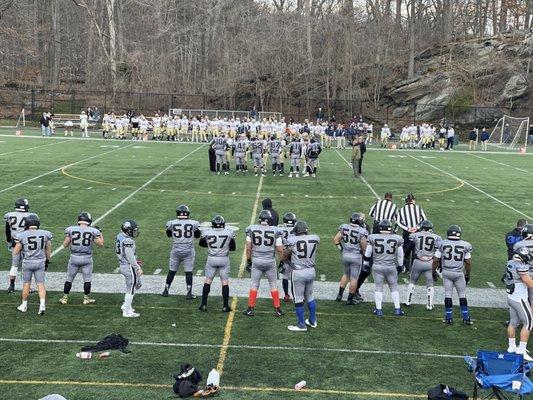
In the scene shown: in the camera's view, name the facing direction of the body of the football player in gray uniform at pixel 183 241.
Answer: away from the camera

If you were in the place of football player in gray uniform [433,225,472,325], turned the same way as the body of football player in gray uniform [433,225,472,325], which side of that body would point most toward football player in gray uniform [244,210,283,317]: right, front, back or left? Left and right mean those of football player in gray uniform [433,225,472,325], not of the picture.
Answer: left

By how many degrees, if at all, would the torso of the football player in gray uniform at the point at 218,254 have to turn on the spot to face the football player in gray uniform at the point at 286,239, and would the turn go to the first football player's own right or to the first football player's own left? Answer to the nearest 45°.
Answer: approximately 45° to the first football player's own right

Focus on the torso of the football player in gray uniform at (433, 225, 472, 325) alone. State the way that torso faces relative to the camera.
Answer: away from the camera

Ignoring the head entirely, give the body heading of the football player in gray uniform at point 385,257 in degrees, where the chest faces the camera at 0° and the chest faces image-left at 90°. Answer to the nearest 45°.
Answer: approximately 180°

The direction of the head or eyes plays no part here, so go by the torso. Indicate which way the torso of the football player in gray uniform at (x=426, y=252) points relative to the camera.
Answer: away from the camera

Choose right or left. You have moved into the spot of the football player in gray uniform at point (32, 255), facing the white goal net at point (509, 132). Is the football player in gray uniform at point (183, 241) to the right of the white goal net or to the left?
right

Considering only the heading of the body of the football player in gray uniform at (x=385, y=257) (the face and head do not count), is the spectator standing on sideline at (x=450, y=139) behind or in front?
in front

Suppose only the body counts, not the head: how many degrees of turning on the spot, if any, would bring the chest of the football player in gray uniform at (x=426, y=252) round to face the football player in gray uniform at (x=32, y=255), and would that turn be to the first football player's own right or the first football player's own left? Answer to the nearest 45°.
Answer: approximately 90° to the first football player's own left

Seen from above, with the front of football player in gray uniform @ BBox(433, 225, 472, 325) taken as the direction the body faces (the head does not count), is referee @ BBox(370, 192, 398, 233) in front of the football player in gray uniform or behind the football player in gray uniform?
in front

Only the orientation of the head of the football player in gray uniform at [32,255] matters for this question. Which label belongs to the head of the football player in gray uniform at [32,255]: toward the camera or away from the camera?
away from the camera
